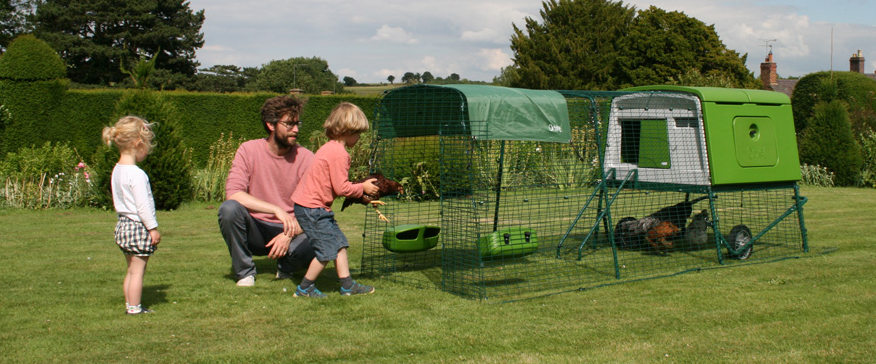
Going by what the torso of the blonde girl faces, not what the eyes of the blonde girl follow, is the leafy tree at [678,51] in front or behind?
in front

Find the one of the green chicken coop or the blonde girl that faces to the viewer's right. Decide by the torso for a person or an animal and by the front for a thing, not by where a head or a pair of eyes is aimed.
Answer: the blonde girl

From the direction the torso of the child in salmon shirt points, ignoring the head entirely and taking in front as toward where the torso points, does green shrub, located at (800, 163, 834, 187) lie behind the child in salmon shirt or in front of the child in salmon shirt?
in front

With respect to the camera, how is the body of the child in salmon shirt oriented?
to the viewer's right

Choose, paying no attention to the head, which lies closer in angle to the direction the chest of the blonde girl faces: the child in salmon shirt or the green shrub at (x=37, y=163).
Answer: the child in salmon shirt

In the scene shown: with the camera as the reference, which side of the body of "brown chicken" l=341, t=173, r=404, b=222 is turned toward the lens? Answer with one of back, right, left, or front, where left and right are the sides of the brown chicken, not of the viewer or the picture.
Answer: right

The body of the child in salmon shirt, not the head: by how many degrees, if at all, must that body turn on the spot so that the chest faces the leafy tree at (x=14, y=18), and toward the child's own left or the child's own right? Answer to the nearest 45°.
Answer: approximately 135° to the child's own left

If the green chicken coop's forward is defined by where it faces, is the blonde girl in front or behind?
in front

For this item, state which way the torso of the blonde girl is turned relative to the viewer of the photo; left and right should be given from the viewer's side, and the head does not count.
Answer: facing to the right of the viewer

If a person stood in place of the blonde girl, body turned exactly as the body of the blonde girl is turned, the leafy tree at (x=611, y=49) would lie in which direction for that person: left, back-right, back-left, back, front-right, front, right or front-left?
front-left

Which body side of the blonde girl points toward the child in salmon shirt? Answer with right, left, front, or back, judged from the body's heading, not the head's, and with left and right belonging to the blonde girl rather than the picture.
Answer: front
